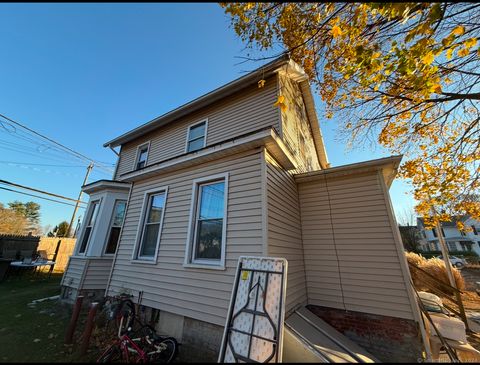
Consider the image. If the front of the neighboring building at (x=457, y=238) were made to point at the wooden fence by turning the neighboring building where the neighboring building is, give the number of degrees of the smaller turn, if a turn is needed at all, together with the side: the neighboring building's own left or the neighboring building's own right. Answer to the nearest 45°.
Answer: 0° — it already faces it

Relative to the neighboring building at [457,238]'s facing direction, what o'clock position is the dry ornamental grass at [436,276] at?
The dry ornamental grass is roughly at 12 o'clock from the neighboring building.

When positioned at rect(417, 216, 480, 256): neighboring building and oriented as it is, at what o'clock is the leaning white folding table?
The leaning white folding table is roughly at 12 o'clock from the neighboring building.

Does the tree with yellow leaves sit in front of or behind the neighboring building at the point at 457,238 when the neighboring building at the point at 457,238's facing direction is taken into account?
in front

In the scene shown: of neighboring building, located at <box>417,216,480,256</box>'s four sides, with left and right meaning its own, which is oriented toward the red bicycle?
front

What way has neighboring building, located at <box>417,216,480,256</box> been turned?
toward the camera

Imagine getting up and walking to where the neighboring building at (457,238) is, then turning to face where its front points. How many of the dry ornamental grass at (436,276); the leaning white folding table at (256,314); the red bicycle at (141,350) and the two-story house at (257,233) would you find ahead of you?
4

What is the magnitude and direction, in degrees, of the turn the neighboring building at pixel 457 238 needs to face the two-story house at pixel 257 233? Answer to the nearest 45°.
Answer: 0° — it already faces it

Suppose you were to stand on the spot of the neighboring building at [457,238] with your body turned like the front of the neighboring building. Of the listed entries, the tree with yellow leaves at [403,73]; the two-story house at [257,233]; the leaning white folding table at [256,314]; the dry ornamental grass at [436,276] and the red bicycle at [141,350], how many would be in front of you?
5

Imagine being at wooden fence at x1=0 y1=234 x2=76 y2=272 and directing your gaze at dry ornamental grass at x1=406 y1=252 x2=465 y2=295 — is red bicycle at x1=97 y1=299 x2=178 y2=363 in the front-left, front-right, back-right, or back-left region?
front-right
